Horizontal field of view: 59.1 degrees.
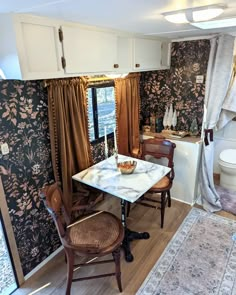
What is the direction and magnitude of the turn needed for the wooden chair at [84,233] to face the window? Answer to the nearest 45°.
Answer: approximately 90° to its left

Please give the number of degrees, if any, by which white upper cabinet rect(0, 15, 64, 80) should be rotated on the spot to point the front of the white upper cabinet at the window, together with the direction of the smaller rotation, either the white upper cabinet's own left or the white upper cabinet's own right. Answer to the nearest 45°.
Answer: approximately 90° to the white upper cabinet's own left

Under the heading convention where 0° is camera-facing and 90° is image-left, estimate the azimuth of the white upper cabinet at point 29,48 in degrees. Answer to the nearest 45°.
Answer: approximately 315°

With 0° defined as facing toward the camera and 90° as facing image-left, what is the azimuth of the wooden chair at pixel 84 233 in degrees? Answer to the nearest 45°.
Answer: approximately 270°
